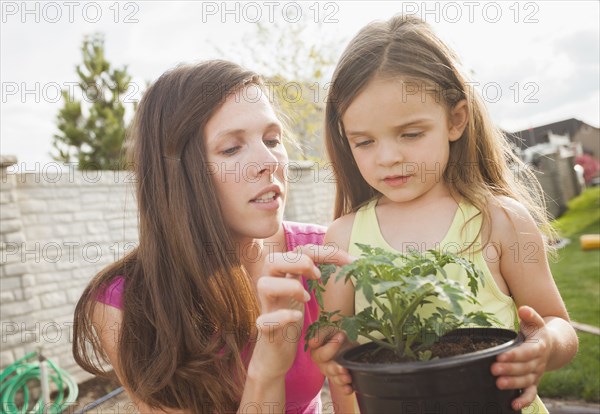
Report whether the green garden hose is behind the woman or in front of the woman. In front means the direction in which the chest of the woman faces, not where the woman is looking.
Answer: behind

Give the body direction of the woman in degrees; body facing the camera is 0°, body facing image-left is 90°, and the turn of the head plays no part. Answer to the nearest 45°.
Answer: approximately 315°

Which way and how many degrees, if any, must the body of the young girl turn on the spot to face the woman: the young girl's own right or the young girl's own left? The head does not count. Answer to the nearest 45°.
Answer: approximately 45° to the young girl's own right

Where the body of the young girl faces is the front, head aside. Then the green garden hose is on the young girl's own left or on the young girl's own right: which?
on the young girl's own right

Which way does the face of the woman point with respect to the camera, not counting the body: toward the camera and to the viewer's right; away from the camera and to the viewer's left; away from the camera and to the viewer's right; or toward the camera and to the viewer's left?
toward the camera and to the viewer's right

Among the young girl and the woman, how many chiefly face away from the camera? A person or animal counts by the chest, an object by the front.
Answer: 0

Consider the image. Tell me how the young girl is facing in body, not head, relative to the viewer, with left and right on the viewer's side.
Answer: facing the viewer and to the left of the viewer
